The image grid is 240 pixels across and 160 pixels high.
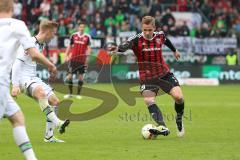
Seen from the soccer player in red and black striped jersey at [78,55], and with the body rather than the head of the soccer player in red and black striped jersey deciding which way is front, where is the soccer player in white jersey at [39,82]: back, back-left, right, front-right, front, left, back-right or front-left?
front

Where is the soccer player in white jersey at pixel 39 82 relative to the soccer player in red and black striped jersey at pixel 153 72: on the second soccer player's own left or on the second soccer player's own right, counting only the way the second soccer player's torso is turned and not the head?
on the second soccer player's own right

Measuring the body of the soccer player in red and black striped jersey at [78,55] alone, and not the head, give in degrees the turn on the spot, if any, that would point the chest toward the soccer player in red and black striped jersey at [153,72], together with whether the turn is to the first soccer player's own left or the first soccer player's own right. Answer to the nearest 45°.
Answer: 0° — they already face them

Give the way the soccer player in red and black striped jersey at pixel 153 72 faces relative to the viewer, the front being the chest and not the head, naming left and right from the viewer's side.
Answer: facing the viewer

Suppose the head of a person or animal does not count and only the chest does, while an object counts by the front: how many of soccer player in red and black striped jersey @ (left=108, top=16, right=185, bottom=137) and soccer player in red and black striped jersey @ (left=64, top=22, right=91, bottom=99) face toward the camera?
2

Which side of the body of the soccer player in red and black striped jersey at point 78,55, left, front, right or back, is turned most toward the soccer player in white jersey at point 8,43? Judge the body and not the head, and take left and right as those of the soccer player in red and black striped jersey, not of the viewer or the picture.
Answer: front

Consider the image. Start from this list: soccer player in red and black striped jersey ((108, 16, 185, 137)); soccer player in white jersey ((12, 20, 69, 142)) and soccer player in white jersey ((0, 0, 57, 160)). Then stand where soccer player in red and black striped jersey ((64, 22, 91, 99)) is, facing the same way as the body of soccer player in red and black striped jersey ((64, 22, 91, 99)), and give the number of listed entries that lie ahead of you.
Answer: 3

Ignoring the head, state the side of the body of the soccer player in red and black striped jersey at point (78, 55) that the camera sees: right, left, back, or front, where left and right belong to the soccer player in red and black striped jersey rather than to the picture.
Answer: front

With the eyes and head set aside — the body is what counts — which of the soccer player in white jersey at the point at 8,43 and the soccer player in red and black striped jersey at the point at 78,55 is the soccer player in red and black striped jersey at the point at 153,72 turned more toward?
the soccer player in white jersey
